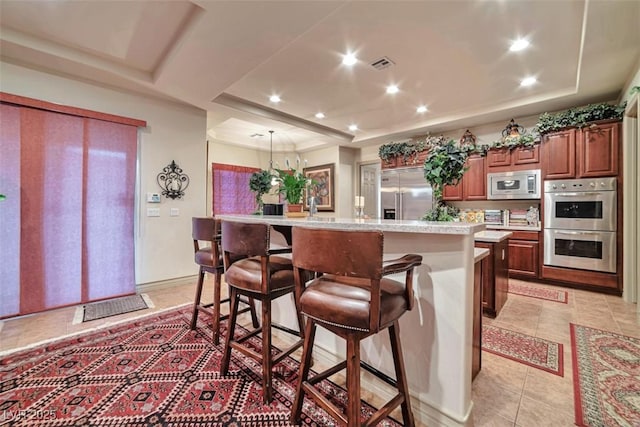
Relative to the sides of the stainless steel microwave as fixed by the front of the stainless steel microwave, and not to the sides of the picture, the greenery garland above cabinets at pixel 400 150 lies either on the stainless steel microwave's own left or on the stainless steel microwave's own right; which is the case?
on the stainless steel microwave's own right

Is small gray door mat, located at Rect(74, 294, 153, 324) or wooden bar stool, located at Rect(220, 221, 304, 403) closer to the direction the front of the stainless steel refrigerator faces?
the wooden bar stool

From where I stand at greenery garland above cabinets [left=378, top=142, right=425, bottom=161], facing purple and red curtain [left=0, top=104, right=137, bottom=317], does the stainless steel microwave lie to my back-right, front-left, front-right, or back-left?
back-left

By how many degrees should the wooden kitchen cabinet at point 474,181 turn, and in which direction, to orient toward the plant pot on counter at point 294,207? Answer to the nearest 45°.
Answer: approximately 45° to its right
